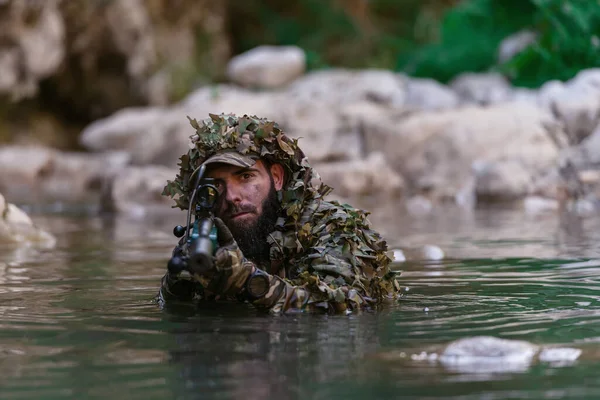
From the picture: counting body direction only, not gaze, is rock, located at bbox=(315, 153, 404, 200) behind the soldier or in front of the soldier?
behind

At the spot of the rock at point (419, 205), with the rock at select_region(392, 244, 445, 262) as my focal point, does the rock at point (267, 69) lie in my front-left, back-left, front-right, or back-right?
back-right

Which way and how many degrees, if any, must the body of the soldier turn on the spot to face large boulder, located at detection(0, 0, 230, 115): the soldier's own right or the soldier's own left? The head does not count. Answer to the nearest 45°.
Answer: approximately 135° to the soldier's own right

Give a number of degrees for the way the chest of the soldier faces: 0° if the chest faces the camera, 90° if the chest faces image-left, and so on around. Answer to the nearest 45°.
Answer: approximately 45°

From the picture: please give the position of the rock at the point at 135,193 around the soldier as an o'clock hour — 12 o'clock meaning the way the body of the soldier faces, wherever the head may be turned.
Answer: The rock is roughly at 4 o'clock from the soldier.

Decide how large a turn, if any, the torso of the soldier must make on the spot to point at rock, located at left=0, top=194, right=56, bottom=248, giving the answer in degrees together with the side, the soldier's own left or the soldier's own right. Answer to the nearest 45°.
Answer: approximately 90° to the soldier's own right

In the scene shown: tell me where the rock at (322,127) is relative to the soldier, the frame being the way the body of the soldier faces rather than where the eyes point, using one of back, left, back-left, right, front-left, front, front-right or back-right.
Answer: back-right

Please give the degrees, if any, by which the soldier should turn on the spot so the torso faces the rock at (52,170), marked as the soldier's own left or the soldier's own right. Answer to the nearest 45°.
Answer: approximately 135° to the soldier's own right

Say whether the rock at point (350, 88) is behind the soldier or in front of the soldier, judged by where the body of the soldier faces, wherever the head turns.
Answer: behind

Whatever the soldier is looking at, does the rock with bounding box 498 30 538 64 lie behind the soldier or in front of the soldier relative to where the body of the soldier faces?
behind

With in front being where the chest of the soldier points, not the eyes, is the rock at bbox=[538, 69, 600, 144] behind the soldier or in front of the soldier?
behind

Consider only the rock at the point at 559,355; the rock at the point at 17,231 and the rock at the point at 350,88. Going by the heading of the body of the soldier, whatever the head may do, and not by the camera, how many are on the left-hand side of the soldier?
1
